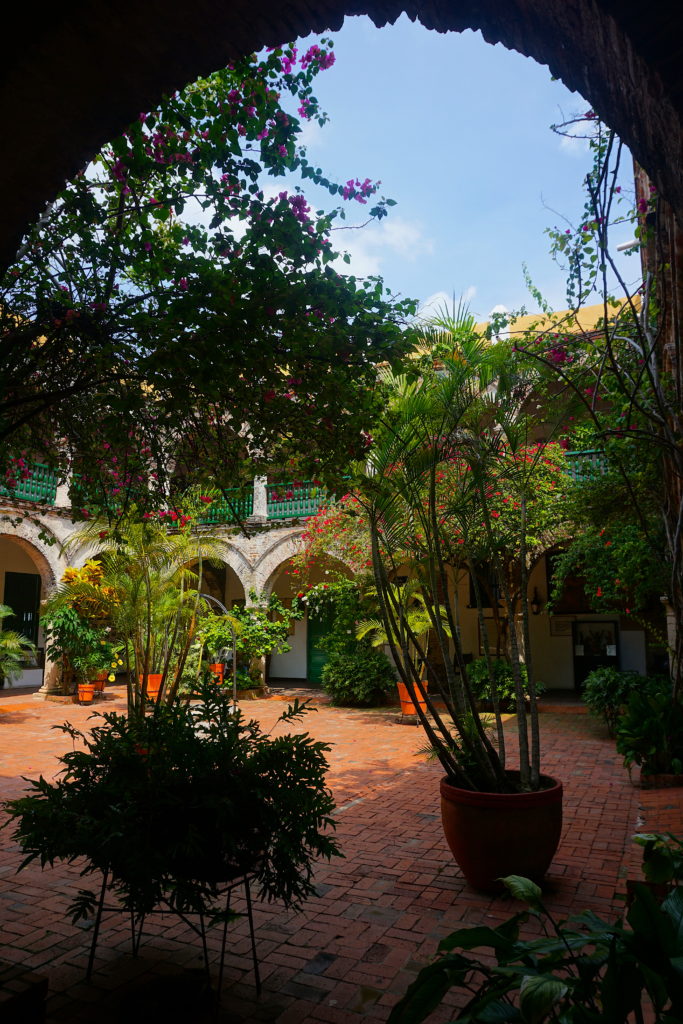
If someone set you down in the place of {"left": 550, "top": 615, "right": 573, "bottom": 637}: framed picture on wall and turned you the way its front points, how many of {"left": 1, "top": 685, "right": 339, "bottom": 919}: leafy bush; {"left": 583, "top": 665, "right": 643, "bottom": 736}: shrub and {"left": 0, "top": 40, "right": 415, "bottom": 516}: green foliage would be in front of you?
3

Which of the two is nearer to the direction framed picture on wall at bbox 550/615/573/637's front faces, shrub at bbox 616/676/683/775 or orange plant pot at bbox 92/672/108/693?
the shrub

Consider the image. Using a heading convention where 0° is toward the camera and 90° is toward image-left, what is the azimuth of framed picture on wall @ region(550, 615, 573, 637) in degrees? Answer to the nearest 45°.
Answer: approximately 0°

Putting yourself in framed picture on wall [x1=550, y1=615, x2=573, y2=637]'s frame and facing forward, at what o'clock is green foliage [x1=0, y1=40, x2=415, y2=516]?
The green foliage is roughly at 12 o'clock from the framed picture on wall.

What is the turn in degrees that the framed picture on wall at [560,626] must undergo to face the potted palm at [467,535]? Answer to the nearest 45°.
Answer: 0° — it already faces it

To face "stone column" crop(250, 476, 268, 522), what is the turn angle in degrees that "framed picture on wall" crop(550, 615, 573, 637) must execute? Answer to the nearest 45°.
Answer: approximately 90° to its right
